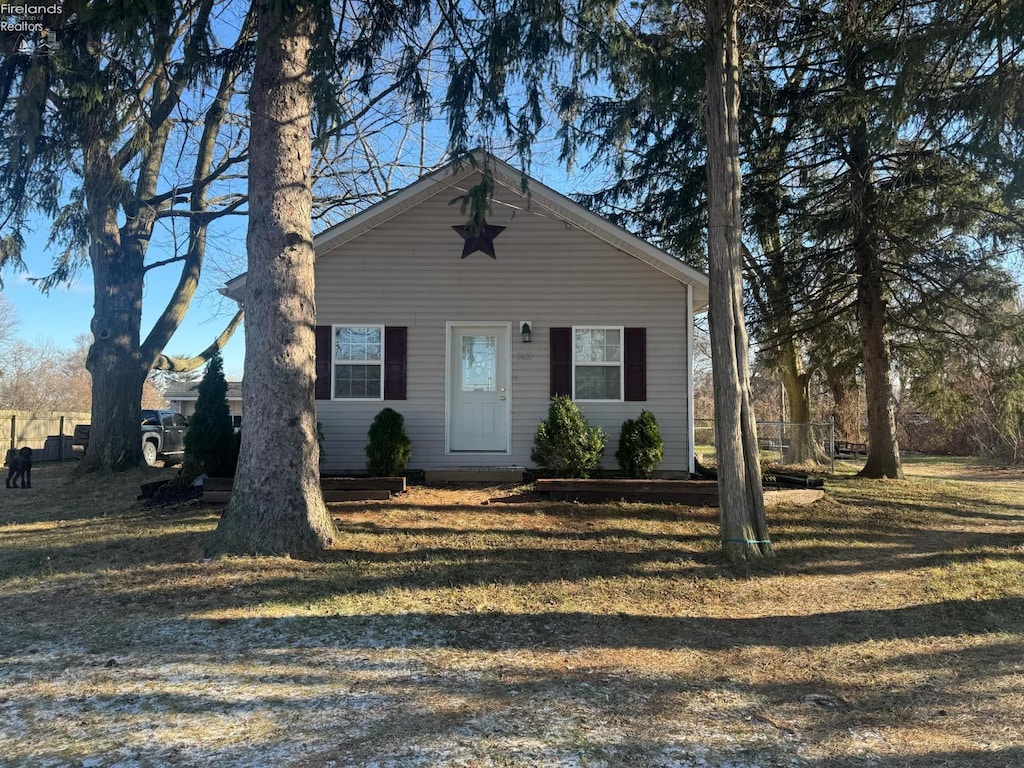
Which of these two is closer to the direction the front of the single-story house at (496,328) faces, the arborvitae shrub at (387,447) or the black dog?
the arborvitae shrub

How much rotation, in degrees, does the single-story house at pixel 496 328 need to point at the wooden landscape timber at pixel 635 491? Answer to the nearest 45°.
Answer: approximately 45° to its left

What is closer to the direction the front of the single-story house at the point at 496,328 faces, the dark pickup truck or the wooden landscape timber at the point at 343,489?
the wooden landscape timber

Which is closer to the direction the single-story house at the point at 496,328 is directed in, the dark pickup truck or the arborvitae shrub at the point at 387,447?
the arborvitae shrub

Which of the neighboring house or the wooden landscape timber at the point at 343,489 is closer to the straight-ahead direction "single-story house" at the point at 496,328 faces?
the wooden landscape timber

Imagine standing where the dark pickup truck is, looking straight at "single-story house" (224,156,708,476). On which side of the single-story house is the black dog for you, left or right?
right

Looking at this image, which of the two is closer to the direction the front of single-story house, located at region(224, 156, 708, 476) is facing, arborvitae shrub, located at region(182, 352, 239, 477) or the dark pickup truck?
the arborvitae shrub

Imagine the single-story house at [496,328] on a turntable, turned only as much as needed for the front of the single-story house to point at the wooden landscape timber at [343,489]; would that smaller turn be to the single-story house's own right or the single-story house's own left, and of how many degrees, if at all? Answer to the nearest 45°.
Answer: approximately 45° to the single-story house's own right

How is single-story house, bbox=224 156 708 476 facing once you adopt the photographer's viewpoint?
facing the viewer

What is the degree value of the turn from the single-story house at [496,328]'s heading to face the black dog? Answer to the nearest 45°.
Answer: approximately 90° to its right

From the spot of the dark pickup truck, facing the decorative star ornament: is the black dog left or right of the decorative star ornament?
right
